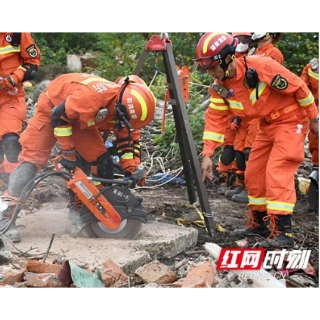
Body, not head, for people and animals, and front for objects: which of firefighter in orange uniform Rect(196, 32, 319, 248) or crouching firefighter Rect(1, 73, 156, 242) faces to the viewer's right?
the crouching firefighter

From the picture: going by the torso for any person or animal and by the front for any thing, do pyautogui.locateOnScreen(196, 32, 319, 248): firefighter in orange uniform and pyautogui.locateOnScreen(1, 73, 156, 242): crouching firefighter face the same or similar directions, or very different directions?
very different directions

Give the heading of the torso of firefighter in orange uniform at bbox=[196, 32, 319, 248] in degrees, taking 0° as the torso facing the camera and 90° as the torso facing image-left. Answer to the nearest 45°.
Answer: approximately 45°

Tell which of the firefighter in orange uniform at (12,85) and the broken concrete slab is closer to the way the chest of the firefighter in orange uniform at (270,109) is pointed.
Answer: the broken concrete slab

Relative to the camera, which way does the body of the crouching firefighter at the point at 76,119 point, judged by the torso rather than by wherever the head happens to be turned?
to the viewer's right

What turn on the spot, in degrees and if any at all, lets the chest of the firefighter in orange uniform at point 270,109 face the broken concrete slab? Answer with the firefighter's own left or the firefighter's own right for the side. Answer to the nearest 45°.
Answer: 0° — they already face it

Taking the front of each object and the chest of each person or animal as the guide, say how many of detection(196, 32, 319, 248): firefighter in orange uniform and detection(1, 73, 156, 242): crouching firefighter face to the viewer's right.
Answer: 1

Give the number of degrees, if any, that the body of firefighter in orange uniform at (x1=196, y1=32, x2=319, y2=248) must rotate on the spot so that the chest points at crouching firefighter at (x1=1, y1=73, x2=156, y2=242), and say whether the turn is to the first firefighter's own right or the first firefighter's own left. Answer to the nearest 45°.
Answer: approximately 45° to the first firefighter's own right

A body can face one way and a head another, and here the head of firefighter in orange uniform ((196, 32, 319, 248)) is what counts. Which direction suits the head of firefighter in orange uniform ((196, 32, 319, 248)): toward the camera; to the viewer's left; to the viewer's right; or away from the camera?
to the viewer's left
